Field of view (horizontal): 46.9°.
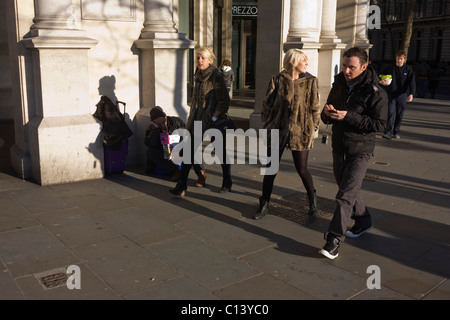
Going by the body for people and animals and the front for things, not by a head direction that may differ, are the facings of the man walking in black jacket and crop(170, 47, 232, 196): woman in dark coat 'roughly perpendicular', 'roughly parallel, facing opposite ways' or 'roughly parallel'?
roughly parallel

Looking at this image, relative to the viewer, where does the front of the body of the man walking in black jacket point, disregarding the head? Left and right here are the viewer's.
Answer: facing the viewer and to the left of the viewer

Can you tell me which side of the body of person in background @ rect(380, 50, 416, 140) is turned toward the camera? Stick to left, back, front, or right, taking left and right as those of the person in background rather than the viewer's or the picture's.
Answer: front

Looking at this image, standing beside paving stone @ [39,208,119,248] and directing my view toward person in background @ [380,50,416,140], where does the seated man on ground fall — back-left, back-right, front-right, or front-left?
front-left

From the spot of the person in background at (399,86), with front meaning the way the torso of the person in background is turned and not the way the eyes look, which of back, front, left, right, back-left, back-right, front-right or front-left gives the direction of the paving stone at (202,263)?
front

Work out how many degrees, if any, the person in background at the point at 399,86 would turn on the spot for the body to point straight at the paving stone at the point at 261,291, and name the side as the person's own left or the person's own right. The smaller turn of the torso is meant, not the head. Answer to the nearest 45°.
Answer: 0° — they already face it

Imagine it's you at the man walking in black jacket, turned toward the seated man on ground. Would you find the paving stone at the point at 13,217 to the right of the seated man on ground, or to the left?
left

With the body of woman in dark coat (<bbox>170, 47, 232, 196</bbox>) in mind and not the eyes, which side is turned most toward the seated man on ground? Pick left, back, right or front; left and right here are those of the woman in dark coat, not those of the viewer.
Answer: right

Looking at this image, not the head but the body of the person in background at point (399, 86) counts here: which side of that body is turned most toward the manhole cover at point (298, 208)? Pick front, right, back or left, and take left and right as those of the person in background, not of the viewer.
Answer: front

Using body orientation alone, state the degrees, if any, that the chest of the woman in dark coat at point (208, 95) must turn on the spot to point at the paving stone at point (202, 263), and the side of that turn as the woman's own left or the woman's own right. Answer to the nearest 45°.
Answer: approximately 45° to the woman's own left

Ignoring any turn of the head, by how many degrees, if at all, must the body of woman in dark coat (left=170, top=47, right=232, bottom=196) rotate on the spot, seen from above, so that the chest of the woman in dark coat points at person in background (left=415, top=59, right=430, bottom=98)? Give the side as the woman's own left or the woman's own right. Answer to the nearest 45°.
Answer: approximately 180°

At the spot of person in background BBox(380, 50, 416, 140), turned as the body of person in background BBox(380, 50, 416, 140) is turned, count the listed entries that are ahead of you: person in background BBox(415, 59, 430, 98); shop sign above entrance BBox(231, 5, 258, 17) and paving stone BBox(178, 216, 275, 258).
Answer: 1

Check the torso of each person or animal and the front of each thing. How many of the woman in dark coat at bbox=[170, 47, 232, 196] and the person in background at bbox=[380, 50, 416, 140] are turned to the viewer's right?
0

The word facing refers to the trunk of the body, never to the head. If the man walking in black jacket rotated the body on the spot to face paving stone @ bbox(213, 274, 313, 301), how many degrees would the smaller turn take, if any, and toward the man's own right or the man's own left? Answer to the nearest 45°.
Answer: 0° — they already face it

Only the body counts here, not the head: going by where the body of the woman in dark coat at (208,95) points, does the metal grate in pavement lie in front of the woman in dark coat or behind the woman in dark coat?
in front

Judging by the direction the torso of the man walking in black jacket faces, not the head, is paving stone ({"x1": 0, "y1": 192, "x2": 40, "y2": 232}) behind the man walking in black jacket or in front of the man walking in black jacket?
in front
